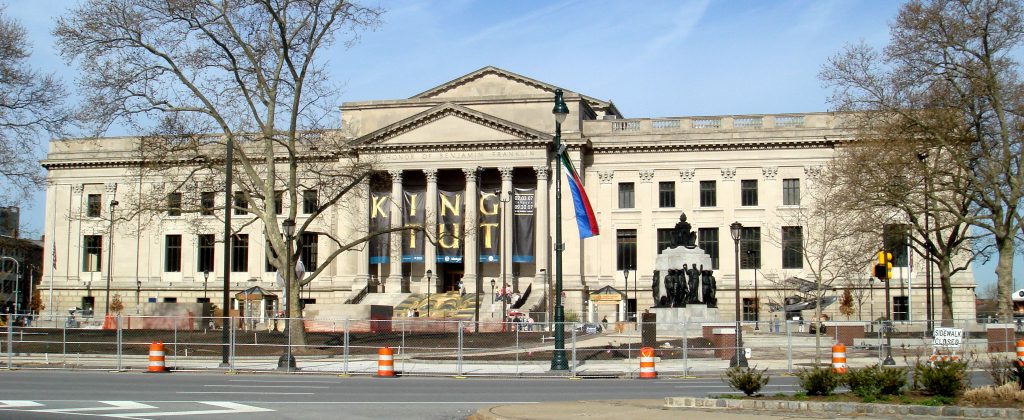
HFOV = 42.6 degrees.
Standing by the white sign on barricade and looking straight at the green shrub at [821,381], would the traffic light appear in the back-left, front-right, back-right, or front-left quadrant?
front-right

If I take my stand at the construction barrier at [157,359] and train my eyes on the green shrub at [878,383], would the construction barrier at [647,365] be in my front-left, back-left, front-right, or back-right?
front-left

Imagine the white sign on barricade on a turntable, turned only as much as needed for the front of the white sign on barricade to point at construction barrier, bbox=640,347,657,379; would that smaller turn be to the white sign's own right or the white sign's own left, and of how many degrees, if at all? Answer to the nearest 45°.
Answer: approximately 45° to the white sign's own right

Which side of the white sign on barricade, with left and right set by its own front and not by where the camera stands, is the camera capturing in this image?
front

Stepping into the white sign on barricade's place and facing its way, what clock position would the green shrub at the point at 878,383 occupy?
The green shrub is roughly at 12 o'clock from the white sign on barricade.

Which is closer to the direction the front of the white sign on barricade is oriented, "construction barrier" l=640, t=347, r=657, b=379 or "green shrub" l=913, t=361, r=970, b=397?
the green shrub

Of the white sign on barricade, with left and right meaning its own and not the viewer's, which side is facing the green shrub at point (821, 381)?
front

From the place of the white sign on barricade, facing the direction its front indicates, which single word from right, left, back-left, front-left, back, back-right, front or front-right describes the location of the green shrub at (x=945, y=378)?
front

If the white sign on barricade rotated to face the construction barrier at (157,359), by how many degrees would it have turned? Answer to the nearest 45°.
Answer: approximately 45° to its right

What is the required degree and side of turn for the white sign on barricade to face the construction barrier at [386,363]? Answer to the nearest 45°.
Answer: approximately 45° to its right
